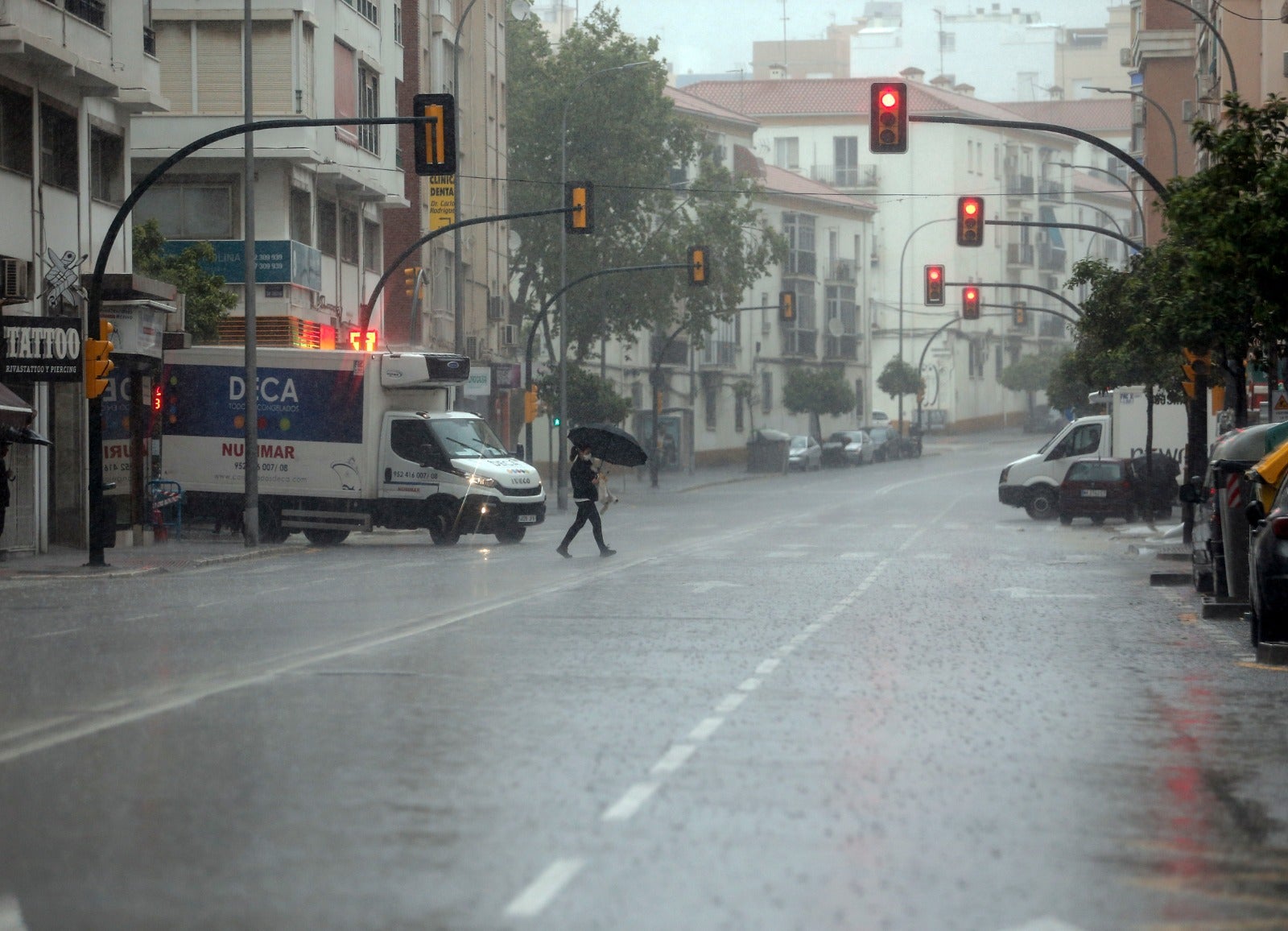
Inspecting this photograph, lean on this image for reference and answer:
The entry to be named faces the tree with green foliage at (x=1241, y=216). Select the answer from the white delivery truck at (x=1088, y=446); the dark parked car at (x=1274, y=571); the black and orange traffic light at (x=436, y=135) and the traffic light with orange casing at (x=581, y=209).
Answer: the dark parked car

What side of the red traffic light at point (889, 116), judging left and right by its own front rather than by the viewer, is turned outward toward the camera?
front

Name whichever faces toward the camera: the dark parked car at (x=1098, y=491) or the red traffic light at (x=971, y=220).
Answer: the red traffic light

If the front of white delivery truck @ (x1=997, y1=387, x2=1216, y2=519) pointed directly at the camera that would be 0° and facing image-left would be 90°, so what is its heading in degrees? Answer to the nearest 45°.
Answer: approximately 90°

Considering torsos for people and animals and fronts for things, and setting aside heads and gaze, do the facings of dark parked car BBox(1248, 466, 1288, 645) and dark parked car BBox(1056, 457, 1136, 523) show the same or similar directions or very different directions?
same or similar directions

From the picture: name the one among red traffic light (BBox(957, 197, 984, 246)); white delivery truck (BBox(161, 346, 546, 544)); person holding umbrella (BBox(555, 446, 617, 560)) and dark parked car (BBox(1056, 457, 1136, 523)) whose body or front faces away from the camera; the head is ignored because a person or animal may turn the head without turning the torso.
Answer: the dark parked car

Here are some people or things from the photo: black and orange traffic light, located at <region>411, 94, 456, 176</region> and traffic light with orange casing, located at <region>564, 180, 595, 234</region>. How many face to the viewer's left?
0

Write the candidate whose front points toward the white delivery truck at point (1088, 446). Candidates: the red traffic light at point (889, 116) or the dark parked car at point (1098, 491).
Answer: the dark parked car

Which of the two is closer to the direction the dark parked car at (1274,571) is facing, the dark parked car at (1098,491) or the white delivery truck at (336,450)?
the dark parked car

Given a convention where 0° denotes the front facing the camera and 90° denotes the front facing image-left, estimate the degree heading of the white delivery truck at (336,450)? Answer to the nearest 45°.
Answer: approximately 315°

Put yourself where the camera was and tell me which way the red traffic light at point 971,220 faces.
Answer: facing the viewer

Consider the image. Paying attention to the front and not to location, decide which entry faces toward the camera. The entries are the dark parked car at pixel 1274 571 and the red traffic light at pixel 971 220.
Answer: the red traffic light

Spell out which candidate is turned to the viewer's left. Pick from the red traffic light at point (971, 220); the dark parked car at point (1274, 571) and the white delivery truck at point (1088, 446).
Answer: the white delivery truck
